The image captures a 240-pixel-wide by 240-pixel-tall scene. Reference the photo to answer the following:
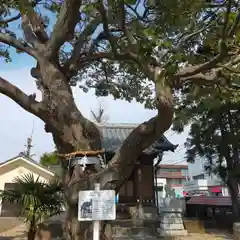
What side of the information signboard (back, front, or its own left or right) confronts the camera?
front
